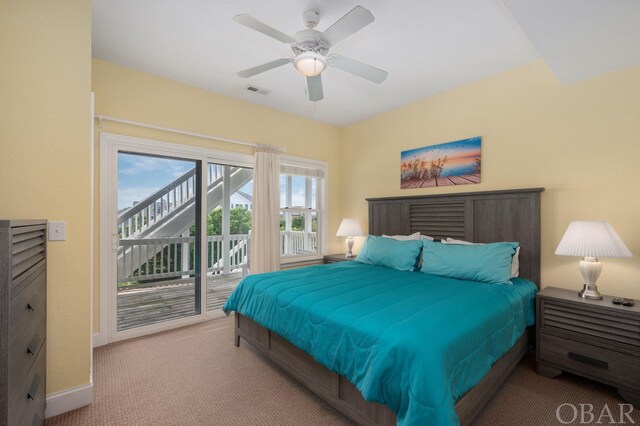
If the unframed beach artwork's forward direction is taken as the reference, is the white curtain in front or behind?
in front

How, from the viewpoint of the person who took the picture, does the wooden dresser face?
facing the viewer and to the right of the viewer

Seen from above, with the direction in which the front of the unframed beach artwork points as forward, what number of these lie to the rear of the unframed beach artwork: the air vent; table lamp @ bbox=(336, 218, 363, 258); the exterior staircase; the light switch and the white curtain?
0

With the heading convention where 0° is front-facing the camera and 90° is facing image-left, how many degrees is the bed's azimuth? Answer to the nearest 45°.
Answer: approximately 45°

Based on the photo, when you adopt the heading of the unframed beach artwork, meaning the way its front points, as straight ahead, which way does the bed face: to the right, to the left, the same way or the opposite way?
the same way

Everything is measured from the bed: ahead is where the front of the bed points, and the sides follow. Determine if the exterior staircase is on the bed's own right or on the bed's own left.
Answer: on the bed's own right

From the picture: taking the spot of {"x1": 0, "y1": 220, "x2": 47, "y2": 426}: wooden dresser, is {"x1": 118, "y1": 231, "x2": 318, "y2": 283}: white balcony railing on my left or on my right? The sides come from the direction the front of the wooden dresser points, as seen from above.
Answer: on my left

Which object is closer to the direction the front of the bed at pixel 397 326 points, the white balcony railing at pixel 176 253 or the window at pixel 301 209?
the white balcony railing

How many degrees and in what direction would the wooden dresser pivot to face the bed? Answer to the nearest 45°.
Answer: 0° — it already faces it

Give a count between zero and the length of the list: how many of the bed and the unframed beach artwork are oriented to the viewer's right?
0

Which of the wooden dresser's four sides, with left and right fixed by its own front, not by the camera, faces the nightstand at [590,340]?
front

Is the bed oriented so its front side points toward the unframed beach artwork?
no

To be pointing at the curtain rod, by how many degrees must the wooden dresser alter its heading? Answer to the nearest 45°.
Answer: approximately 90° to its left

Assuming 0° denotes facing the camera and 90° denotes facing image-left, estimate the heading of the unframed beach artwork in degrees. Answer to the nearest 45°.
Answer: approximately 45°

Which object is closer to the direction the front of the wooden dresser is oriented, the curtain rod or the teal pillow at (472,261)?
the teal pillow

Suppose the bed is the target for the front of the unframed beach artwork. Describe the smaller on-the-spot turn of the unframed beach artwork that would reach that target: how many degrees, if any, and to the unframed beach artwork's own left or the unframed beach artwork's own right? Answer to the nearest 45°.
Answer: approximately 45° to the unframed beach artwork's own left

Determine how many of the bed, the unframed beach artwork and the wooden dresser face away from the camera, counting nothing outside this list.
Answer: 0
